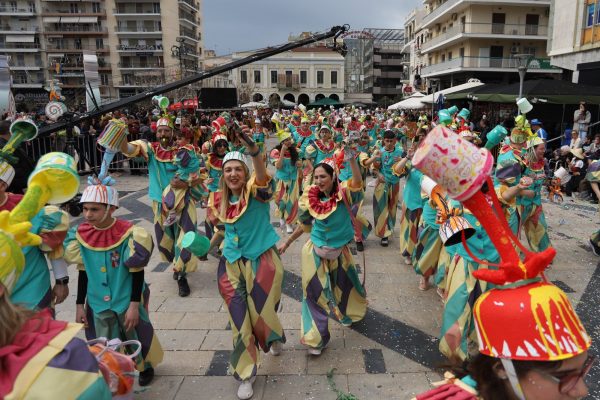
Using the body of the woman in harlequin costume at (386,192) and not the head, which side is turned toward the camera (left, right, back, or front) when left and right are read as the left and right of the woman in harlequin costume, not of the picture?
front

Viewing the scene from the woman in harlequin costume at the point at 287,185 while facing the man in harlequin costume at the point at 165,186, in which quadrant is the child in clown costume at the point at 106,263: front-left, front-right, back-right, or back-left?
front-left

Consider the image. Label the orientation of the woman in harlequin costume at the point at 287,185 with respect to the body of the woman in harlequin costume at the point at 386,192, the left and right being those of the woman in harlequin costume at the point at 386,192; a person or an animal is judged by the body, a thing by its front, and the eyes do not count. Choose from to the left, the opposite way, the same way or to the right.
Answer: the same way

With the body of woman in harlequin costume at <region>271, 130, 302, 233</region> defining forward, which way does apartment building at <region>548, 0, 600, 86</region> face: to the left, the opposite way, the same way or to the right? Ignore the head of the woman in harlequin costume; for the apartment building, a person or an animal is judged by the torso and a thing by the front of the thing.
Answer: to the right

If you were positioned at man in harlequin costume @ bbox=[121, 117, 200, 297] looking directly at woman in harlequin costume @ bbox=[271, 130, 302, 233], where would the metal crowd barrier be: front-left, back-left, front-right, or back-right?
front-left

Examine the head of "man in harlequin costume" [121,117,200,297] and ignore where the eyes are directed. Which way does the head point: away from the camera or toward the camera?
toward the camera

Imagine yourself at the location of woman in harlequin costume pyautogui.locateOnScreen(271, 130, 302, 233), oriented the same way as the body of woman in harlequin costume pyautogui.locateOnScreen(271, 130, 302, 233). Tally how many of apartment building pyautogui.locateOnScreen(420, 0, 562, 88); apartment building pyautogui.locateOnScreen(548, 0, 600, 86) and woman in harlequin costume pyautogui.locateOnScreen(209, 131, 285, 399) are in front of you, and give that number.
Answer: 1

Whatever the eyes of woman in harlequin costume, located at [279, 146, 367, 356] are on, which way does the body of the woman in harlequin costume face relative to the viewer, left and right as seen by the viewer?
facing the viewer and to the left of the viewer

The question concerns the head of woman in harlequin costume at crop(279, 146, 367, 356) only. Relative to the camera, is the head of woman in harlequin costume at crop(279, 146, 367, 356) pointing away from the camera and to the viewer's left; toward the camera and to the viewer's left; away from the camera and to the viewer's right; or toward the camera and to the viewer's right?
toward the camera and to the viewer's left

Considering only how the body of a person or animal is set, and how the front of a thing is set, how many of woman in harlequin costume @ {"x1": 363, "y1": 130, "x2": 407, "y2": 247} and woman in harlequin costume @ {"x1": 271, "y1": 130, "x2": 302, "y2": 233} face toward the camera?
2

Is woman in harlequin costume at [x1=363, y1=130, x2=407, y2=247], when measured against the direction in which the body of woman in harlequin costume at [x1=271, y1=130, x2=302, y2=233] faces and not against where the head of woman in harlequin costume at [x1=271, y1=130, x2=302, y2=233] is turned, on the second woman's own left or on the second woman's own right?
on the second woman's own left

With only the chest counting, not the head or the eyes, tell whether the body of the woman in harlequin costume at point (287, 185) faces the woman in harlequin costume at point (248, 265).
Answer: yes

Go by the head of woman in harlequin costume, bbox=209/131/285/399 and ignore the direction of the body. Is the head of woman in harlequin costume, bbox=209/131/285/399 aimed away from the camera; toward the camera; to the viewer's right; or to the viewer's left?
toward the camera

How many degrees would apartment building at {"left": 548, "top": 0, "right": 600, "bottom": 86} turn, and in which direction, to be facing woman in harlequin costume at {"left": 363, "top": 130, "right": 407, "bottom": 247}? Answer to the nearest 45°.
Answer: approximately 45° to its left

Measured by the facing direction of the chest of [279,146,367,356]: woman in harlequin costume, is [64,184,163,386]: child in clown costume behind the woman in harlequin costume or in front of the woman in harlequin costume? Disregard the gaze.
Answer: in front

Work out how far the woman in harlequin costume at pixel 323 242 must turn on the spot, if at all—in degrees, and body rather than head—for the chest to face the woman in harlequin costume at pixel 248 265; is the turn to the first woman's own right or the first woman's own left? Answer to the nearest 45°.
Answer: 0° — they already face them

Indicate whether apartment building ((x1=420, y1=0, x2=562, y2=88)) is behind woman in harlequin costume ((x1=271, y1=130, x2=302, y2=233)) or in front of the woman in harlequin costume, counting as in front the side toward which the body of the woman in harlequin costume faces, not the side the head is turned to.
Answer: behind
